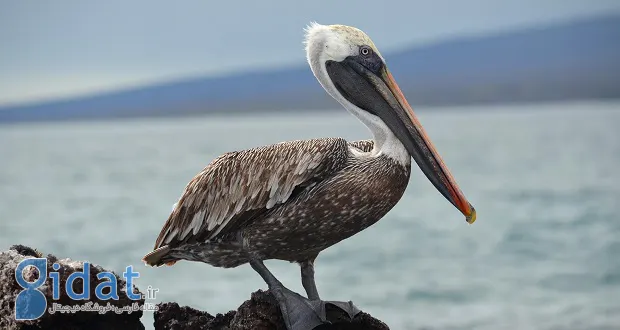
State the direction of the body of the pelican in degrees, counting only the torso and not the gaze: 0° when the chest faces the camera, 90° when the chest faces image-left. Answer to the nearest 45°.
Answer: approximately 270°

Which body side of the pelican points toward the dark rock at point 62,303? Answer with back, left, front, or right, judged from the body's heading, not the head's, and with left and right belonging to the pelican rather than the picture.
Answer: back
